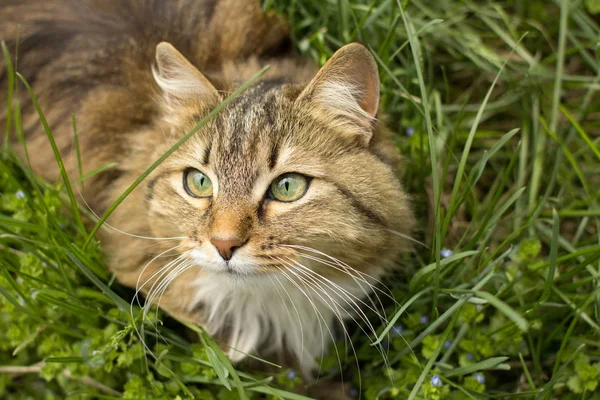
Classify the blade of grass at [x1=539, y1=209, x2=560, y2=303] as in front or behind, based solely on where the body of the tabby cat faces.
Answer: in front

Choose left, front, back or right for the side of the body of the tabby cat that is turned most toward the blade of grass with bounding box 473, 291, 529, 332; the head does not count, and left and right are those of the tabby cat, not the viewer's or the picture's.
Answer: front

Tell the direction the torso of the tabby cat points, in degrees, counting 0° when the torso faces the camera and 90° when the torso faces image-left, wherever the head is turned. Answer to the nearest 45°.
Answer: approximately 315°

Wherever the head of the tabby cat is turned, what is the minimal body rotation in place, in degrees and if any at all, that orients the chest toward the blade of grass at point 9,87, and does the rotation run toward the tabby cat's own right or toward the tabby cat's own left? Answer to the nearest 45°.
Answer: approximately 180°
